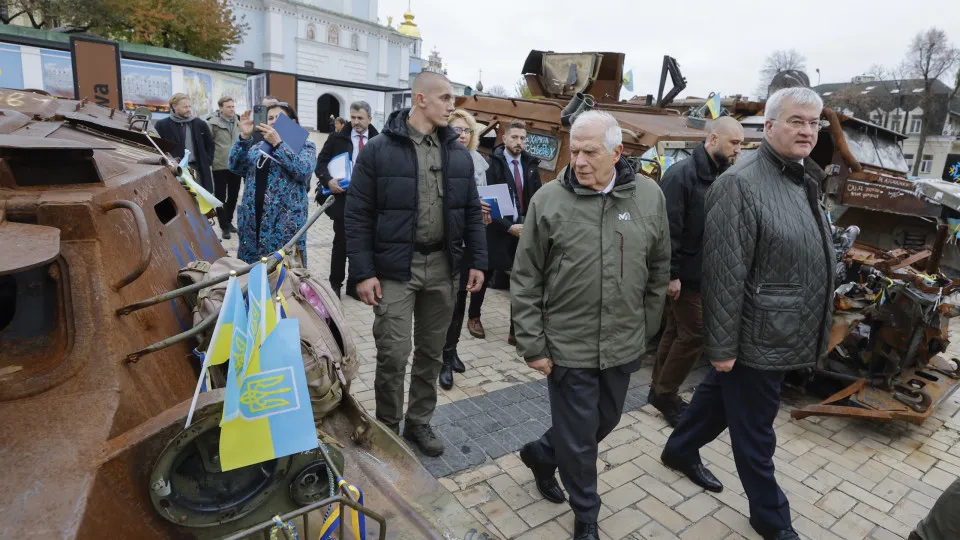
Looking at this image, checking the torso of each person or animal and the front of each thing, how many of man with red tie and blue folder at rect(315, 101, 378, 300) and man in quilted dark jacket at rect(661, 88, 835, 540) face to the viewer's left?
0

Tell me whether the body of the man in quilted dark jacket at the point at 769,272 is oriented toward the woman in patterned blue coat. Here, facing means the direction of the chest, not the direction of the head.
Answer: no

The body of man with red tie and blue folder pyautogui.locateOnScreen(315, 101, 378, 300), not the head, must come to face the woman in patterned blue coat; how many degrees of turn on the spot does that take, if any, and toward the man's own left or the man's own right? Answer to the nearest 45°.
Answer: approximately 45° to the man's own right

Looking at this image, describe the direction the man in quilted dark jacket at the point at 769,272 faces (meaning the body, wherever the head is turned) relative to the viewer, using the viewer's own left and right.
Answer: facing the viewer and to the right of the viewer

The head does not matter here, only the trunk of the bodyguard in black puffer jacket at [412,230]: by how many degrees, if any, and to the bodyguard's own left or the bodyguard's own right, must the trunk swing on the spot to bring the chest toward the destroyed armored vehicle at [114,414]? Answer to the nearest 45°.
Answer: approximately 90° to the bodyguard's own right

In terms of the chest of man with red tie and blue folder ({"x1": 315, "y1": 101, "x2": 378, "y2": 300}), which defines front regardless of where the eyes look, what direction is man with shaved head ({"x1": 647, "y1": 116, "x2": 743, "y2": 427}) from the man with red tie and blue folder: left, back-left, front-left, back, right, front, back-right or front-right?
front

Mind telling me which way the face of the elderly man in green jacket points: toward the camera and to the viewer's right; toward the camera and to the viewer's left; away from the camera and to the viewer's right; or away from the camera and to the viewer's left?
toward the camera and to the viewer's left

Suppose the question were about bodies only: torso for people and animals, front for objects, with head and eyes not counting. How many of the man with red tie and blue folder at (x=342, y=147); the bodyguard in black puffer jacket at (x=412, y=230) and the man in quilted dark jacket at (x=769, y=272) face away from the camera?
0

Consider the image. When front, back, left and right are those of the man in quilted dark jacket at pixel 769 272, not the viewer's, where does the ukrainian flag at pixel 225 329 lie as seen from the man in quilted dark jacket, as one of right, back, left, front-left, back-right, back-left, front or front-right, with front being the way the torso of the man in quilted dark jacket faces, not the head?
right

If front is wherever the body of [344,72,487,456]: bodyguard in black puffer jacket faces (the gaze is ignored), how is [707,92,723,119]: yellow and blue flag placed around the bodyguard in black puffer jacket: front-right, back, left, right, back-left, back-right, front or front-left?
left

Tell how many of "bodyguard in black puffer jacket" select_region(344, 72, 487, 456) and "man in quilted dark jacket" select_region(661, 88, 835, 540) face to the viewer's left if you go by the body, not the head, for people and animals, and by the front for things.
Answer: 0

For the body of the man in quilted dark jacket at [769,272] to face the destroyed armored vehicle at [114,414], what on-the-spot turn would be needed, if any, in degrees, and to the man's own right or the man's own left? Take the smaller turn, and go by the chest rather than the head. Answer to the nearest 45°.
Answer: approximately 90° to the man's own right

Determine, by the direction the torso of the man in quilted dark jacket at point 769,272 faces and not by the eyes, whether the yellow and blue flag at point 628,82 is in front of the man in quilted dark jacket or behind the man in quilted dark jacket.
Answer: behind
